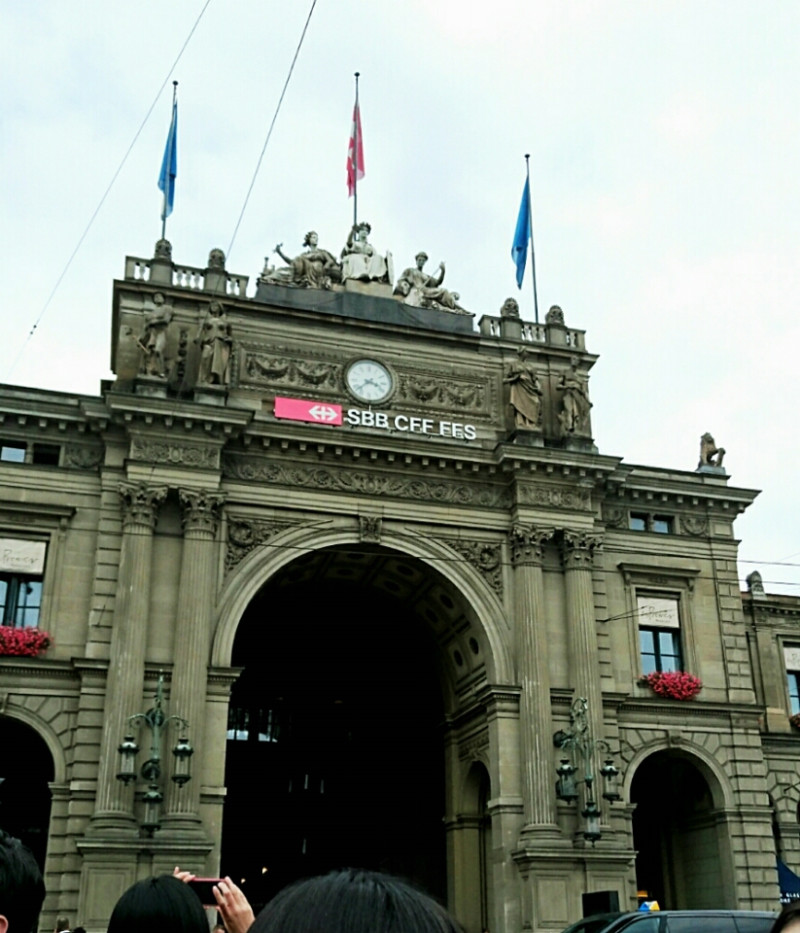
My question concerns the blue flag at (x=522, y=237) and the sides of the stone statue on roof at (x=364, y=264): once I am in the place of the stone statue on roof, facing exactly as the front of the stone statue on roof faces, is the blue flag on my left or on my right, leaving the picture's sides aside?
on my left

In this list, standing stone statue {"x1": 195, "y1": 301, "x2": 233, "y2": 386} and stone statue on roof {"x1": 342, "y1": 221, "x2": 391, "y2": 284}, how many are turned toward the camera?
2

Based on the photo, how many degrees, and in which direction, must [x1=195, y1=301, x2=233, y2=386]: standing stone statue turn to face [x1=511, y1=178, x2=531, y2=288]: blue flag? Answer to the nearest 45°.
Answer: approximately 90° to its left

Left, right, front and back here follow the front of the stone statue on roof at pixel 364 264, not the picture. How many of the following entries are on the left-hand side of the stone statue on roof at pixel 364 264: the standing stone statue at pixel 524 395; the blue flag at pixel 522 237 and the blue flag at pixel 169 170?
2

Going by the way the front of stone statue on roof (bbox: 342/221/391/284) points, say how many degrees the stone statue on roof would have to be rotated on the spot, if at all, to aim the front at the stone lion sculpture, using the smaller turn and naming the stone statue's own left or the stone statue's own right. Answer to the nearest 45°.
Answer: approximately 90° to the stone statue's own left

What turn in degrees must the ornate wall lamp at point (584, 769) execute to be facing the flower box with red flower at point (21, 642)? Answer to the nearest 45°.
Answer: approximately 90° to its right

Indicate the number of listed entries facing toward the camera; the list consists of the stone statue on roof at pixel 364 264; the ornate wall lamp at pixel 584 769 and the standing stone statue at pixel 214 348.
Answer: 3

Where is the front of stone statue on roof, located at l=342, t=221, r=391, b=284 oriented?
toward the camera

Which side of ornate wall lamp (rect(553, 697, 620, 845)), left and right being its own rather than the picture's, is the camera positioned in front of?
front
